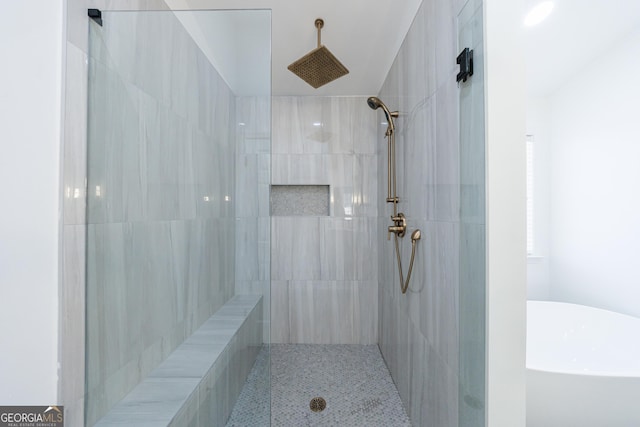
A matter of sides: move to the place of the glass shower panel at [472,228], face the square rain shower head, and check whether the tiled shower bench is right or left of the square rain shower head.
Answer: left

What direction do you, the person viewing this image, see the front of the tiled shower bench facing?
facing to the right of the viewer

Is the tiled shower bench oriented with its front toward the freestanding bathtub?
yes

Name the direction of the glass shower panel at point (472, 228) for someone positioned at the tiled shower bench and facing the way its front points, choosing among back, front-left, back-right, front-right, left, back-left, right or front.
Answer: front-right

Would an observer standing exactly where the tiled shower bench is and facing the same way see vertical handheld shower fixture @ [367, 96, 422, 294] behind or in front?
in front

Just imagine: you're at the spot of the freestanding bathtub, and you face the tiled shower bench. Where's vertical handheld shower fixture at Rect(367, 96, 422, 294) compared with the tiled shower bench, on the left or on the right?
right
